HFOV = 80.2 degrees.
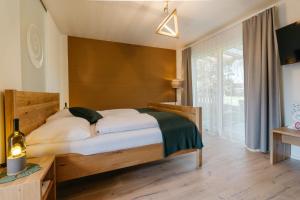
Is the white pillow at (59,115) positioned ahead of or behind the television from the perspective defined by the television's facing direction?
ahead

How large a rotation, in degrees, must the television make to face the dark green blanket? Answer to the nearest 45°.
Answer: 0° — it already faces it

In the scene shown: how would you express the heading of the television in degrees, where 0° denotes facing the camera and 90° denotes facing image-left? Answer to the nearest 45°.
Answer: approximately 45°

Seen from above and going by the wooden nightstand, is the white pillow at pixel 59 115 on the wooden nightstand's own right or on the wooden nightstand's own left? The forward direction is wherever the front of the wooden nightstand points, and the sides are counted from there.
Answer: on the wooden nightstand's own left

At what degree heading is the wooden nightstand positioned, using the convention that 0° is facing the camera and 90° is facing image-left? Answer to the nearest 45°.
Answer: approximately 270°

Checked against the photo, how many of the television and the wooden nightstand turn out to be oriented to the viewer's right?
1

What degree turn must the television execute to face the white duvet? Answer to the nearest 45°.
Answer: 0° — it already faces it

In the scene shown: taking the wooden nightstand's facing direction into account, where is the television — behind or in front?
in front

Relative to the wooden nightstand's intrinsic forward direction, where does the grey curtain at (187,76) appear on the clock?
The grey curtain is roughly at 11 o'clock from the wooden nightstand.

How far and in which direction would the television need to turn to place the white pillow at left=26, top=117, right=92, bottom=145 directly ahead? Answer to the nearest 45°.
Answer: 0° — it already faces it
